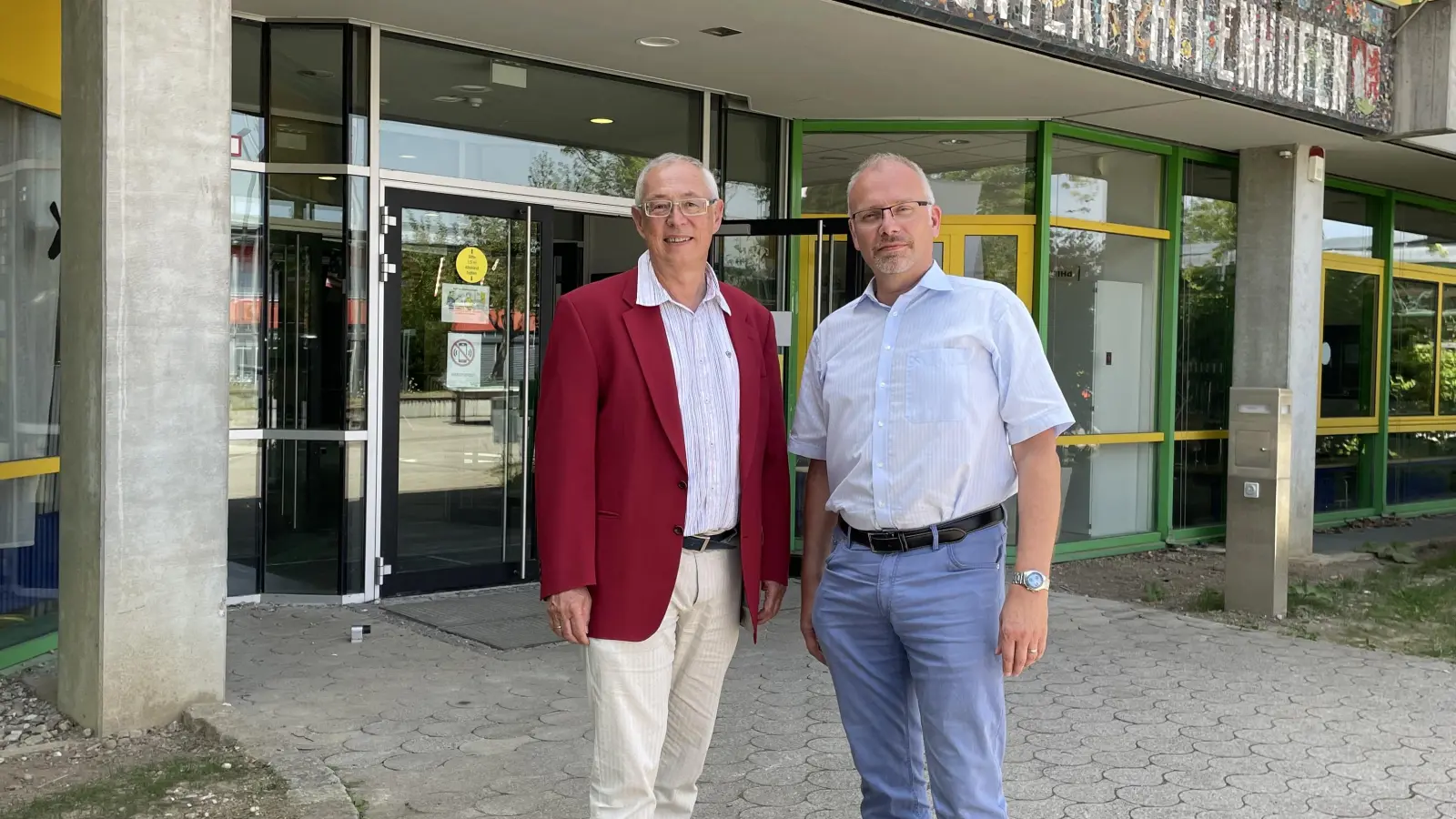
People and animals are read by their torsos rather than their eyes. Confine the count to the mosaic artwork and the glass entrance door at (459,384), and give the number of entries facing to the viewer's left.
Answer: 0

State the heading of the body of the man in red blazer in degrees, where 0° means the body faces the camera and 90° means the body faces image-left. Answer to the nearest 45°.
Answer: approximately 315°

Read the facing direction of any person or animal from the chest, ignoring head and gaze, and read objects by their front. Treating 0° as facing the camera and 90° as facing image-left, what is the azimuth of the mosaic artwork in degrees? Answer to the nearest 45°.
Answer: approximately 315°

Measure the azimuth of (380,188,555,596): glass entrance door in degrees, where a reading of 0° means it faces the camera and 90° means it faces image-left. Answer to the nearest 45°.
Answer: approximately 315°

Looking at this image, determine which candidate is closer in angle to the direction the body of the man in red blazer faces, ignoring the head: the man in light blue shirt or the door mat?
the man in light blue shirt

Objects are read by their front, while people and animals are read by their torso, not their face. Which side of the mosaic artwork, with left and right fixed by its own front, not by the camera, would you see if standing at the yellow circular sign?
right
